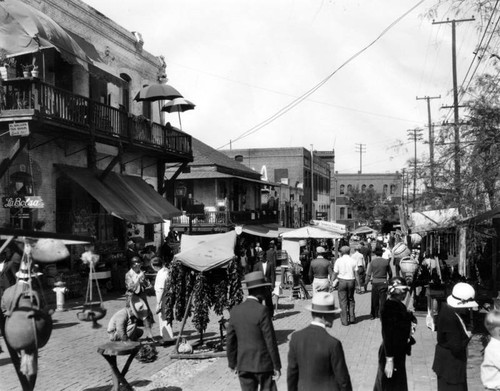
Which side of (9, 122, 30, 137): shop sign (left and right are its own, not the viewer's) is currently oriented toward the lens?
front

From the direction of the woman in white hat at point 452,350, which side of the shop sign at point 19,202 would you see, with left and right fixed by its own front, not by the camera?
front

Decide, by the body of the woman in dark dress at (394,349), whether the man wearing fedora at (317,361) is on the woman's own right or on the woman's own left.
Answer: on the woman's own right

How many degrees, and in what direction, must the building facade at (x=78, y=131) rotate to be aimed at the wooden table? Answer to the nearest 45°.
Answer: approximately 45° to its right

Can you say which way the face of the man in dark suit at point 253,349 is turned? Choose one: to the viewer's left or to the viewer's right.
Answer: to the viewer's left

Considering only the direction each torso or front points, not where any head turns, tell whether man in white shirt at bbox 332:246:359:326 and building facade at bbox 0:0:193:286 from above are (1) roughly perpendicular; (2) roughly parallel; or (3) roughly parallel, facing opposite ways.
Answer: roughly perpendicular

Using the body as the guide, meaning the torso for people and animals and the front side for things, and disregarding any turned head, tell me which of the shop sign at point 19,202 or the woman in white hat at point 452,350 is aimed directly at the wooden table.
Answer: the shop sign

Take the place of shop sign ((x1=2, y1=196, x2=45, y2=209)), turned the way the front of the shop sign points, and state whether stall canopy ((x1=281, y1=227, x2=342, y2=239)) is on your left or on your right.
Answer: on your left
